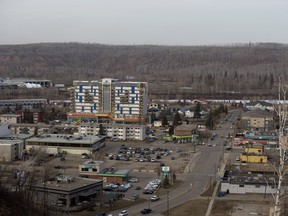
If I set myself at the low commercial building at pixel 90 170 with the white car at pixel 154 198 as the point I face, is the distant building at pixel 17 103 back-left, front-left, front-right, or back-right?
back-left

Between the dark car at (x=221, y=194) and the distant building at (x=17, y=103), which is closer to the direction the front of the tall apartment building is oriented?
the dark car

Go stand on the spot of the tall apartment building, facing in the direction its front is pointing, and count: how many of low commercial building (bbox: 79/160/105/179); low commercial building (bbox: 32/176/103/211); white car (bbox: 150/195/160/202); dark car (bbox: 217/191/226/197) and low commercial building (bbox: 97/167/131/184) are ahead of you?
5

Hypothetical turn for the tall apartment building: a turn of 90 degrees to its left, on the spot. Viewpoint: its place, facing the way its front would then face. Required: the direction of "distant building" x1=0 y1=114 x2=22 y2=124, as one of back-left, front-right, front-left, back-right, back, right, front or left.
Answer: back

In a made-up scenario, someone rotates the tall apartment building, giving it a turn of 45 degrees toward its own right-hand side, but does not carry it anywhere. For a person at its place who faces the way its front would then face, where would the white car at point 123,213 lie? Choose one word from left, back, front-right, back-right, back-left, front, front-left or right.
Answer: front-left

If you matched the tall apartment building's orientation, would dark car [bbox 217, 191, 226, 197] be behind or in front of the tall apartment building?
in front

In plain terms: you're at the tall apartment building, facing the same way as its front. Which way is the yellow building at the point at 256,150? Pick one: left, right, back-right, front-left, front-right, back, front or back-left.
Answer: front-left

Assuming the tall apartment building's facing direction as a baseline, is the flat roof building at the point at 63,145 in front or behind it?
in front

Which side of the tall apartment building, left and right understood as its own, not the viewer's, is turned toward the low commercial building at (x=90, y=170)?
front

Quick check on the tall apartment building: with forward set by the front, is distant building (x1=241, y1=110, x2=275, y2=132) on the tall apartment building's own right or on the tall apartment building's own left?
on the tall apartment building's own left

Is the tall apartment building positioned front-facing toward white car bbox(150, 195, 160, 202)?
yes

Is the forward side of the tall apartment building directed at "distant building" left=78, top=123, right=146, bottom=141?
yes

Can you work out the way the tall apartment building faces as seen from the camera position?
facing the viewer
